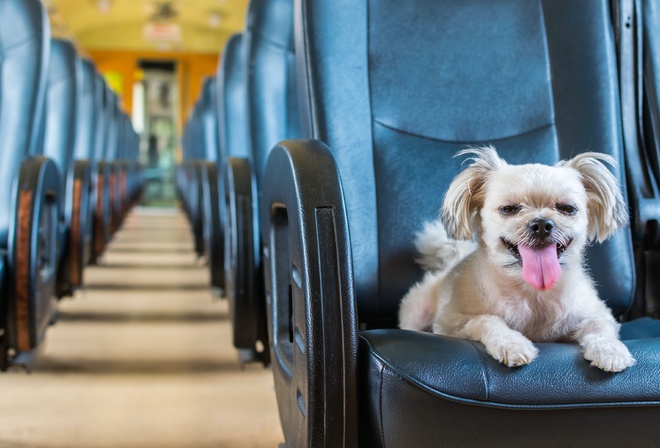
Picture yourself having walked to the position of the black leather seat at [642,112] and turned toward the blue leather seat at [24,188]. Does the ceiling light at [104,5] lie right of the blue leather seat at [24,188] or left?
right

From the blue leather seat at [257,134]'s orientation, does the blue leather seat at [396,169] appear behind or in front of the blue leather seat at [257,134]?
in front

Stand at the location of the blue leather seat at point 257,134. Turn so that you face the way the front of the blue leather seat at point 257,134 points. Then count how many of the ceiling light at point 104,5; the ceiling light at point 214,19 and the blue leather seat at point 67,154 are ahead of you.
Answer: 0

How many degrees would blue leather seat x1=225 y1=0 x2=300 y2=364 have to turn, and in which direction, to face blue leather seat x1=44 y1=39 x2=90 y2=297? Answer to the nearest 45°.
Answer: approximately 135° to its right

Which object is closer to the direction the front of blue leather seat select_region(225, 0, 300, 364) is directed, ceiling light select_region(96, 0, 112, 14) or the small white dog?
the small white dog

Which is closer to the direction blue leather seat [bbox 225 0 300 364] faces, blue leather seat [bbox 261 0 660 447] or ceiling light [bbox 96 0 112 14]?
the blue leather seat

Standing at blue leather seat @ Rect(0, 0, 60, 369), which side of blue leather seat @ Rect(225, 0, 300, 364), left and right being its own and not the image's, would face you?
right

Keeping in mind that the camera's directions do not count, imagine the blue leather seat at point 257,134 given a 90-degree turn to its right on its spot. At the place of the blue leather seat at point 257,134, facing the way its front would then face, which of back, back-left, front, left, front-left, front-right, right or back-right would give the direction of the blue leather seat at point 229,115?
right

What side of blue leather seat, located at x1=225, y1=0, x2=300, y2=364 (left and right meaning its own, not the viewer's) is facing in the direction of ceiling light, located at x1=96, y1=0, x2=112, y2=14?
back

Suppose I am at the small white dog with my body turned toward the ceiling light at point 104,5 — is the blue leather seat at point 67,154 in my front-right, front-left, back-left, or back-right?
front-left

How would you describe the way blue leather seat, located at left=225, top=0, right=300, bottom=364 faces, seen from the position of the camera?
facing the viewer

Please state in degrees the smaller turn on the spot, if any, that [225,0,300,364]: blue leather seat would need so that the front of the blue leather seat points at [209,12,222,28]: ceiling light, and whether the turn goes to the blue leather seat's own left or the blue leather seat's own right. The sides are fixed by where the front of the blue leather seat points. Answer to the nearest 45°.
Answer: approximately 180°
